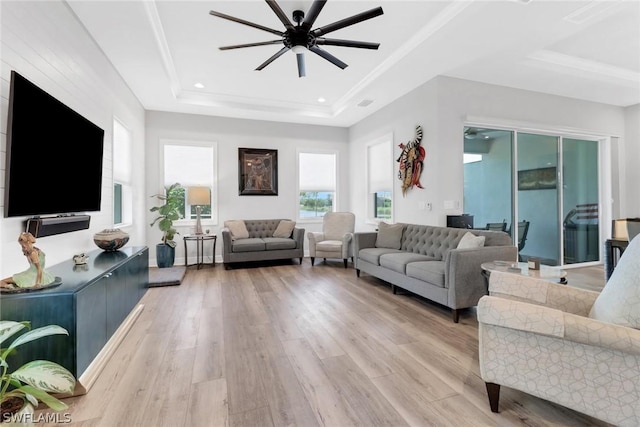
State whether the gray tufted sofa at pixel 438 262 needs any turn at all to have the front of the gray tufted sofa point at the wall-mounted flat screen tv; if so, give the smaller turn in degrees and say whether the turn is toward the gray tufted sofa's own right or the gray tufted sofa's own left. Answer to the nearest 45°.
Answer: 0° — it already faces it

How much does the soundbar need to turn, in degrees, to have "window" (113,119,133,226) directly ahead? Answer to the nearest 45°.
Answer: approximately 135° to its left

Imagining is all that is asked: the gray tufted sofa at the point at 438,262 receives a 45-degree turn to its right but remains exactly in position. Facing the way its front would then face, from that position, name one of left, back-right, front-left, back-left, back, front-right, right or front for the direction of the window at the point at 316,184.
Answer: front-right

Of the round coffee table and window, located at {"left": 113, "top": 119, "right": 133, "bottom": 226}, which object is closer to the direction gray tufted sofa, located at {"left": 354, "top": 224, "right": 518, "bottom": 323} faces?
the window

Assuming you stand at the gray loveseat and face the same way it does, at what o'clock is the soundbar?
The soundbar is roughly at 1 o'clock from the gray loveseat.

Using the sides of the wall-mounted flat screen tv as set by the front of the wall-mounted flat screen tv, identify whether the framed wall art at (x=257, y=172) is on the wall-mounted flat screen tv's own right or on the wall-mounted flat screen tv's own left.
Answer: on the wall-mounted flat screen tv's own left

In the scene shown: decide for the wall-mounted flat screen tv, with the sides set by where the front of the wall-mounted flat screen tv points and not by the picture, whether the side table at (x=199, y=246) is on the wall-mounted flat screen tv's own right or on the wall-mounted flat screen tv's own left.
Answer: on the wall-mounted flat screen tv's own left

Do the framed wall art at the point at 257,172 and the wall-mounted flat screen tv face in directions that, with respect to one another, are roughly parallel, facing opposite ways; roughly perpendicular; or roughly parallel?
roughly perpendicular

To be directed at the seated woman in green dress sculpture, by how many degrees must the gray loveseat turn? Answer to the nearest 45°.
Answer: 0° — it already faces it

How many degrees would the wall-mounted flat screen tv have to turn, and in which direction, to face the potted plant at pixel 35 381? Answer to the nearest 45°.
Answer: approximately 45° to its right

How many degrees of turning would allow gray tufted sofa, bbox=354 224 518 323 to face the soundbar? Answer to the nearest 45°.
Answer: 0° — it already faces it

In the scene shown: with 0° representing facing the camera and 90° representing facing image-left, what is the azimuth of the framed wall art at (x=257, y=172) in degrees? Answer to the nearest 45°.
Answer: approximately 0°
